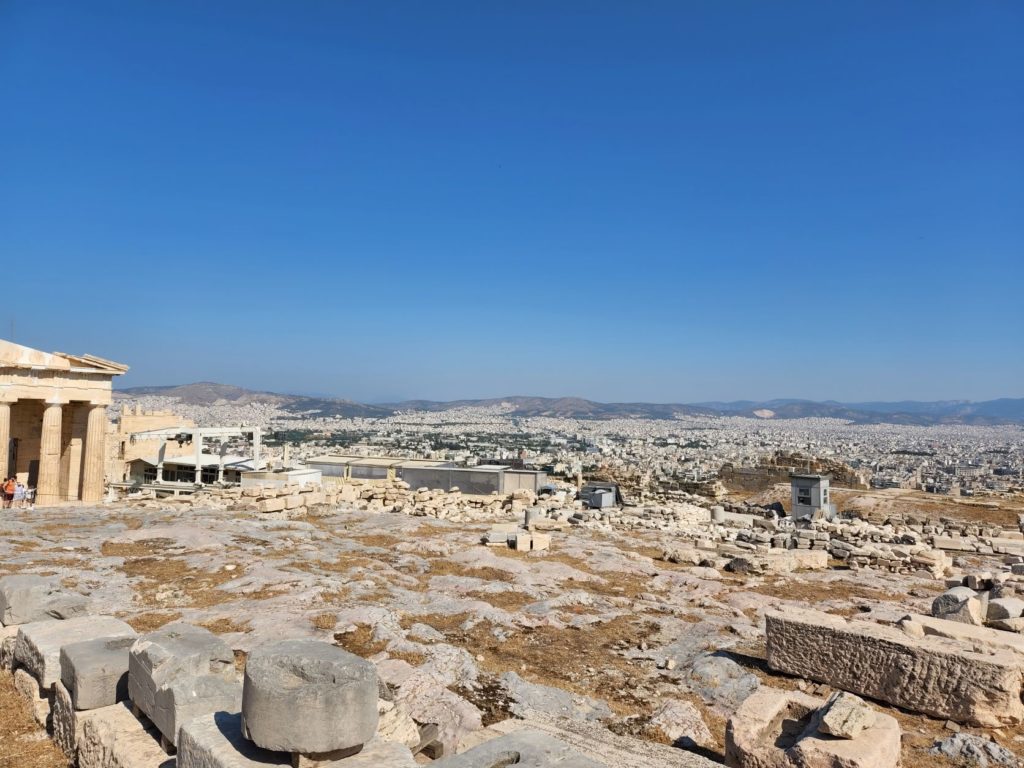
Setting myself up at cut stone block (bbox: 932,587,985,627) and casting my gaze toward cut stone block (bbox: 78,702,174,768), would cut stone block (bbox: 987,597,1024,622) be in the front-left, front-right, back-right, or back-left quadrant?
back-left

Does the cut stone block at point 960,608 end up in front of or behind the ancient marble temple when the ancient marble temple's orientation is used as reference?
in front

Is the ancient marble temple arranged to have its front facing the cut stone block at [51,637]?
yes

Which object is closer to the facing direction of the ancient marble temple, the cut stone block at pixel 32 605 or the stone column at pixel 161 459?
the cut stone block

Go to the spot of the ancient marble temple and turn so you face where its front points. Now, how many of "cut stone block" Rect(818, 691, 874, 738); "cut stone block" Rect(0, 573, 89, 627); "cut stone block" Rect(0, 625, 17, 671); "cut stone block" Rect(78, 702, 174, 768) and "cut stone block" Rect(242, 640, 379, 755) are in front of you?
5

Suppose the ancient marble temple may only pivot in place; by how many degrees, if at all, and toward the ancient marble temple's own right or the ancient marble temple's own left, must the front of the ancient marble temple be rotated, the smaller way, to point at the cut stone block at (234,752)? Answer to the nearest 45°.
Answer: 0° — it already faces it

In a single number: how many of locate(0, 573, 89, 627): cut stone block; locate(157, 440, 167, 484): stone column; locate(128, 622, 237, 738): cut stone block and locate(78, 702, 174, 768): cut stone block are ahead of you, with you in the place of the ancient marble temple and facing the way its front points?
3

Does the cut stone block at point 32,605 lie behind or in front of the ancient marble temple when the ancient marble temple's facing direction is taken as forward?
in front

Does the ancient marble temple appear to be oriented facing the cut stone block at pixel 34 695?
yes

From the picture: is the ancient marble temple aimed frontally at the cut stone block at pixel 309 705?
yes

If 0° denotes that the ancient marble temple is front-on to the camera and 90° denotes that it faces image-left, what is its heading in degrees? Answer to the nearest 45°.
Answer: approximately 0°

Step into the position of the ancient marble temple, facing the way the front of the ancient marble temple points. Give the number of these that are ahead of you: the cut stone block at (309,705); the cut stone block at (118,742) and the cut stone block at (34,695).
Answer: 3

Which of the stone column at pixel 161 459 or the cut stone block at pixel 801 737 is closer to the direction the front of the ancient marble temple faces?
the cut stone block

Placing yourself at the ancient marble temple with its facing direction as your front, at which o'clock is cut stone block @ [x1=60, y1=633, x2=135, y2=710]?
The cut stone block is roughly at 12 o'clock from the ancient marble temple.
